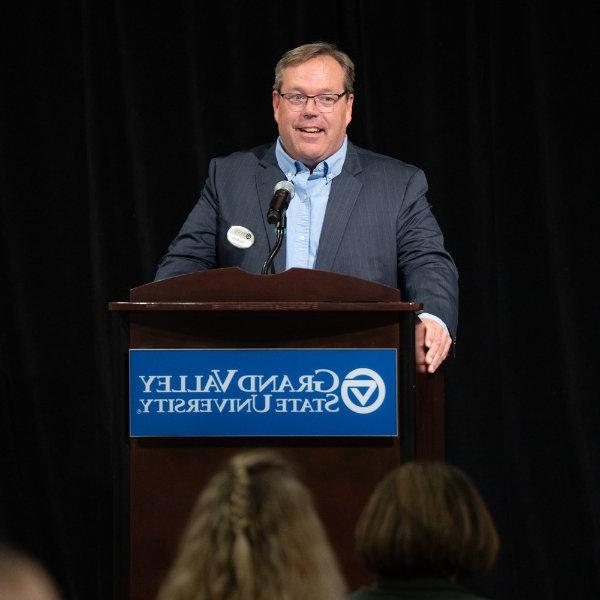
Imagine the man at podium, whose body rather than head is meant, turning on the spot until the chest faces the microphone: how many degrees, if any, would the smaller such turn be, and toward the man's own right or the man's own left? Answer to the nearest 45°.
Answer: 0° — they already face it

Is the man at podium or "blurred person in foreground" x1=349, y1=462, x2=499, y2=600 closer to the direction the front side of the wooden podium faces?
the blurred person in foreground

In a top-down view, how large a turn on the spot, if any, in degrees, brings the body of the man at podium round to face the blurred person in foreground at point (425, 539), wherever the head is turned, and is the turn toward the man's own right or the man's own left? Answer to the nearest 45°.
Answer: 0° — they already face them

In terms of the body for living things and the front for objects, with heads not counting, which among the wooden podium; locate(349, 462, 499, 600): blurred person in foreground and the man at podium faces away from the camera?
the blurred person in foreground

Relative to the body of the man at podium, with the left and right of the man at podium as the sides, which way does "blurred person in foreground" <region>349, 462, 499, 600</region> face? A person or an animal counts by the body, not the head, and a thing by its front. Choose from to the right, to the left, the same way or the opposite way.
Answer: the opposite way

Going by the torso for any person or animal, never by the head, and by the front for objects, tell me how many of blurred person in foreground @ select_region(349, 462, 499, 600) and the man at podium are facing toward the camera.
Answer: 1

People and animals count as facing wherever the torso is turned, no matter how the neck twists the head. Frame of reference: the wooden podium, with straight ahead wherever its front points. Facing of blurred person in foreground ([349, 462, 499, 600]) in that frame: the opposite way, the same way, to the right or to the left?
the opposite way

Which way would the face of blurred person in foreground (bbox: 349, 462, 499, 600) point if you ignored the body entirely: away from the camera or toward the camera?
away from the camera

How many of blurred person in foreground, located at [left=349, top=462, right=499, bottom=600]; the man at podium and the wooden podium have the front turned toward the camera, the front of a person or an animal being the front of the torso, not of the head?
2

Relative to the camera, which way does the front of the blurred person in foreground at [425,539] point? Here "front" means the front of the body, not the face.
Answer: away from the camera
